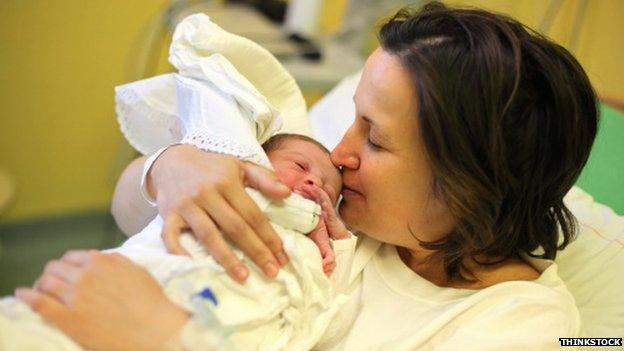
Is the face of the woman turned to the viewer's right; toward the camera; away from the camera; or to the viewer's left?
to the viewer's left

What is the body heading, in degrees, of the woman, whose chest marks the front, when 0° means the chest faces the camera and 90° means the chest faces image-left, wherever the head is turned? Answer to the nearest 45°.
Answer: approximately 90°
